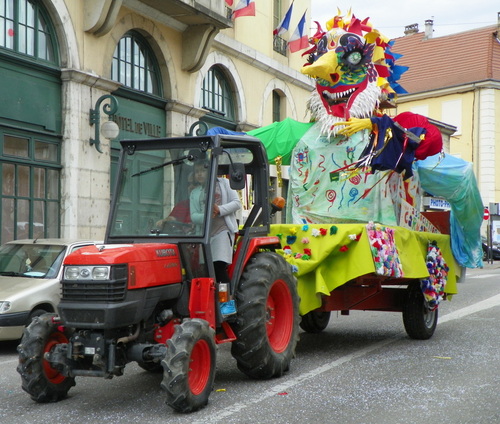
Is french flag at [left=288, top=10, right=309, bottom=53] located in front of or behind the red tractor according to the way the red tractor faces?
behind

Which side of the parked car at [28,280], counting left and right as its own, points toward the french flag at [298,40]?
back

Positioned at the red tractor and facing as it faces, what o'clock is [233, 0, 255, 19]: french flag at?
The french flag is roughly at 5 o'clock from the red tractor.

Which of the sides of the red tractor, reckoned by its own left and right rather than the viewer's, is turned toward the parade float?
back

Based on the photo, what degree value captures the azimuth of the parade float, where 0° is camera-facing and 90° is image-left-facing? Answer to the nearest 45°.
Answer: approximately 45°

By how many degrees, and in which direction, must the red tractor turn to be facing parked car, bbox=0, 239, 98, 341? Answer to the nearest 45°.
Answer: approximately 90° to its right

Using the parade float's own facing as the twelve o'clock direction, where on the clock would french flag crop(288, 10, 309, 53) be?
The french flag is roughly at 4 o'clock from the parade float.
